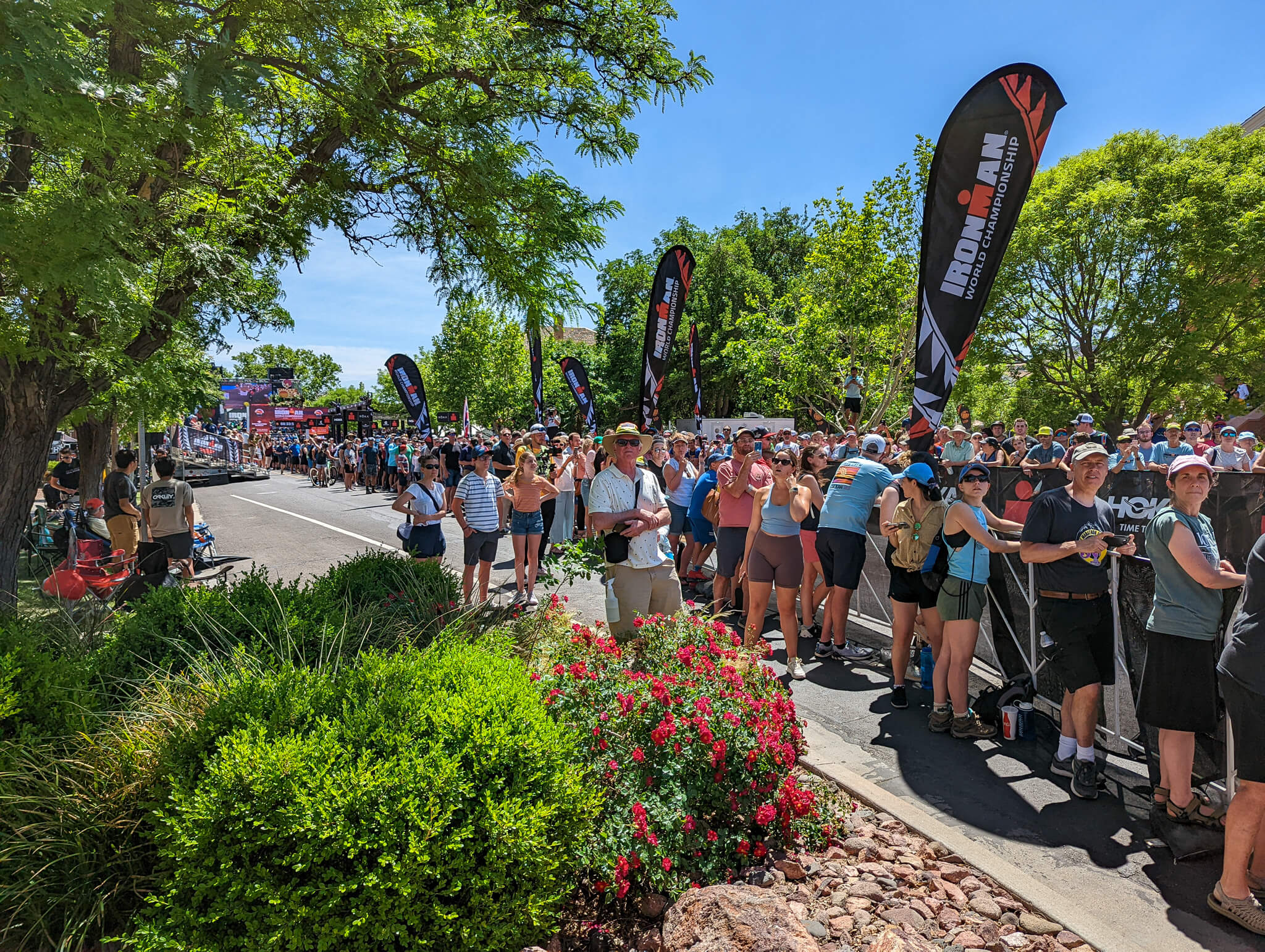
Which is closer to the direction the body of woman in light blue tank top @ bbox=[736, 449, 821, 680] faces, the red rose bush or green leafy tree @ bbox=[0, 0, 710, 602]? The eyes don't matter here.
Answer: the red rose bush

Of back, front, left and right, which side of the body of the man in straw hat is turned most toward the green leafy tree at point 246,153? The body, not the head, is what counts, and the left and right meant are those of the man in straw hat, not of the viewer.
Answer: right

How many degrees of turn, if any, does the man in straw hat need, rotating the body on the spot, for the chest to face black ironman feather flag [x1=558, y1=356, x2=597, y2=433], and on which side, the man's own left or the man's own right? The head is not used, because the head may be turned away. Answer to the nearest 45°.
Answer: approximately 180°

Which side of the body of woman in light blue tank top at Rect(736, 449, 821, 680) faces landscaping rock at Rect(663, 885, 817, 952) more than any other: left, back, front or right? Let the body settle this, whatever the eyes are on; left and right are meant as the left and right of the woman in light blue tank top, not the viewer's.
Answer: front

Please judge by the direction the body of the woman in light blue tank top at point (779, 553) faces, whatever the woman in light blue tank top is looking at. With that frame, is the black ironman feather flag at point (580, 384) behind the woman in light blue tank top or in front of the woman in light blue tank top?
behind

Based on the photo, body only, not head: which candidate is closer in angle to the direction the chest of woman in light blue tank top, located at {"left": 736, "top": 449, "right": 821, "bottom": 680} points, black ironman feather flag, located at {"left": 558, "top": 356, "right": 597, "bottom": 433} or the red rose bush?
the red rose bush

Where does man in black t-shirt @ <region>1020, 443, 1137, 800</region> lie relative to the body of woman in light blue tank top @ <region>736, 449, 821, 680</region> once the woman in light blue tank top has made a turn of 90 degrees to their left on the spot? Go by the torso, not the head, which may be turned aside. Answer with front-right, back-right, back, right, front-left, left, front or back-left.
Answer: front-right

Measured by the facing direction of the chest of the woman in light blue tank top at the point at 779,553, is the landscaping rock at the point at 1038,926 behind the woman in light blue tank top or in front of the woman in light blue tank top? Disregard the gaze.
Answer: in front

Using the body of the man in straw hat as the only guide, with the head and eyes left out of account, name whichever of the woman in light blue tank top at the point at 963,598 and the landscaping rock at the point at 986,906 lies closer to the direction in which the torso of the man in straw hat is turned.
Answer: the landscaping rock

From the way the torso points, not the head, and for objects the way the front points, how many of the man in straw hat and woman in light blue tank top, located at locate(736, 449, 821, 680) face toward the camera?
2

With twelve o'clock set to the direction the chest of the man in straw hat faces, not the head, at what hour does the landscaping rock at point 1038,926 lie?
The landscaping rock is roughly at 11 o'clock from the man in straw hat.
